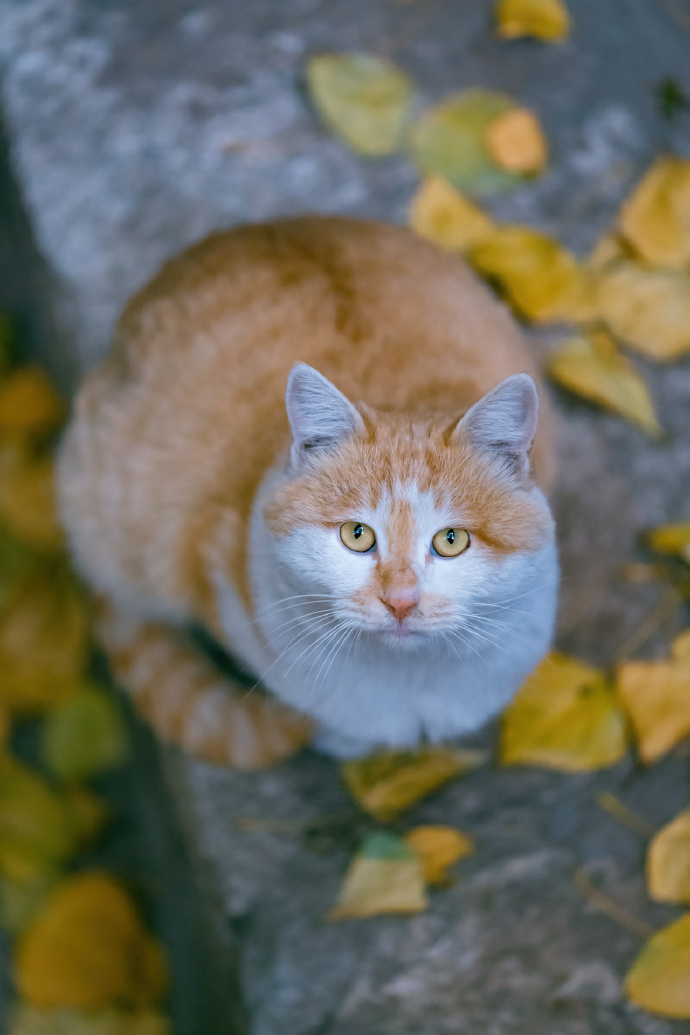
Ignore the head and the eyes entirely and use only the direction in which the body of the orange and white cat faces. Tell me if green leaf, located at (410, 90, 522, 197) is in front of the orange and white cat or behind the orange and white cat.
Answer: behind

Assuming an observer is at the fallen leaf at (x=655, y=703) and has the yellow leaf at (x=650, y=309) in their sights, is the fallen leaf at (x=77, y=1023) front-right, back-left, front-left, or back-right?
back-left

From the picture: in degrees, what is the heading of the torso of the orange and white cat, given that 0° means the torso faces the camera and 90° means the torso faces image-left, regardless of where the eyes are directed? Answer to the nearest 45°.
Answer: approximately 0°

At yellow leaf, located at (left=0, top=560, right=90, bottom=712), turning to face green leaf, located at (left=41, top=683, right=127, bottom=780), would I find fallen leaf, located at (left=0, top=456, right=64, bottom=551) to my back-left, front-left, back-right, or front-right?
back-left
